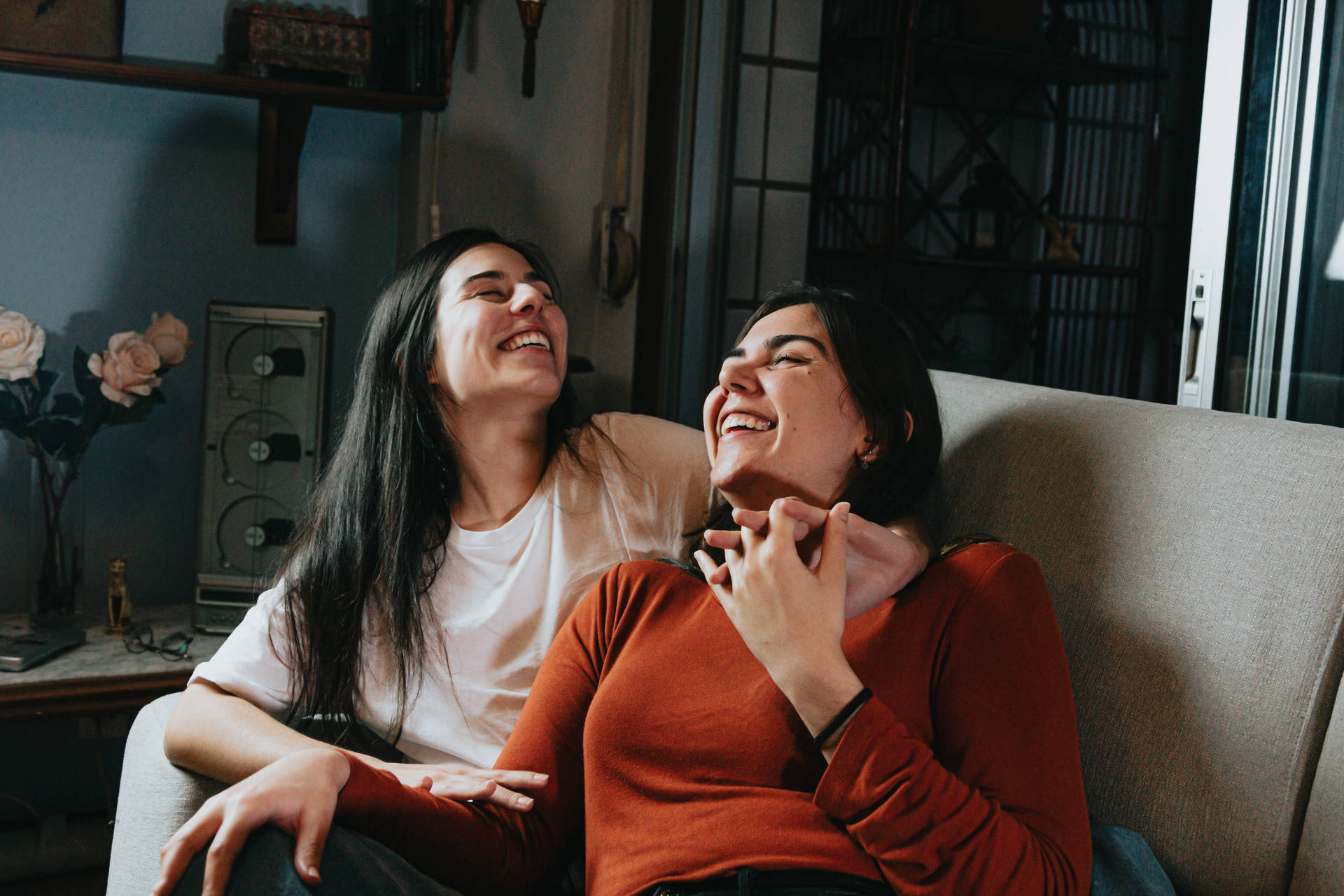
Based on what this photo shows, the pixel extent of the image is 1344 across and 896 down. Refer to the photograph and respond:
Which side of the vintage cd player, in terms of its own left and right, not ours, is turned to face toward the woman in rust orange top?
front

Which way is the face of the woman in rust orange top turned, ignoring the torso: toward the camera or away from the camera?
toward the camera

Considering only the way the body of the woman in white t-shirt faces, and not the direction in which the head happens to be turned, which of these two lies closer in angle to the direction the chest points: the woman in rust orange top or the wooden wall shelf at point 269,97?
the woman in rust orange top

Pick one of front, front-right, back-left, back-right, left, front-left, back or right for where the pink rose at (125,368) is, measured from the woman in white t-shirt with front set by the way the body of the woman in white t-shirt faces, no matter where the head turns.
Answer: back

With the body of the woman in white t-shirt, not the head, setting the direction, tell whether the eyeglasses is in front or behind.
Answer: behind

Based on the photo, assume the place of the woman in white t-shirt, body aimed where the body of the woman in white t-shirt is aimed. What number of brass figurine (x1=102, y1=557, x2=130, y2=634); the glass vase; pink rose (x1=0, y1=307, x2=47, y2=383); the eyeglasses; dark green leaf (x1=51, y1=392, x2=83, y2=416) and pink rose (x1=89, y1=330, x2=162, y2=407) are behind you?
6

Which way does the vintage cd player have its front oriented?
toward the camera

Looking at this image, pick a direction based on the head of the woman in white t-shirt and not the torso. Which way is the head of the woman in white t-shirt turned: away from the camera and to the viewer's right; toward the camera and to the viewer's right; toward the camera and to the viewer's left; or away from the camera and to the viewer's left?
toward the camera and to the viewer's right

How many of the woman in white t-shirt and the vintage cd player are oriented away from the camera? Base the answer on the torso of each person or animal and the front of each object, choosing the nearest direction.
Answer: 0

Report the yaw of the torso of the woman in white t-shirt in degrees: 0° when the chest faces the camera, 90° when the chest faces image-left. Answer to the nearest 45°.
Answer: approximately 315°

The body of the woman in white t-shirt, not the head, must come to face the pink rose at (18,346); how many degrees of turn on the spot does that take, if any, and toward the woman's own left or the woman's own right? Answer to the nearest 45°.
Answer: approximately 180°
